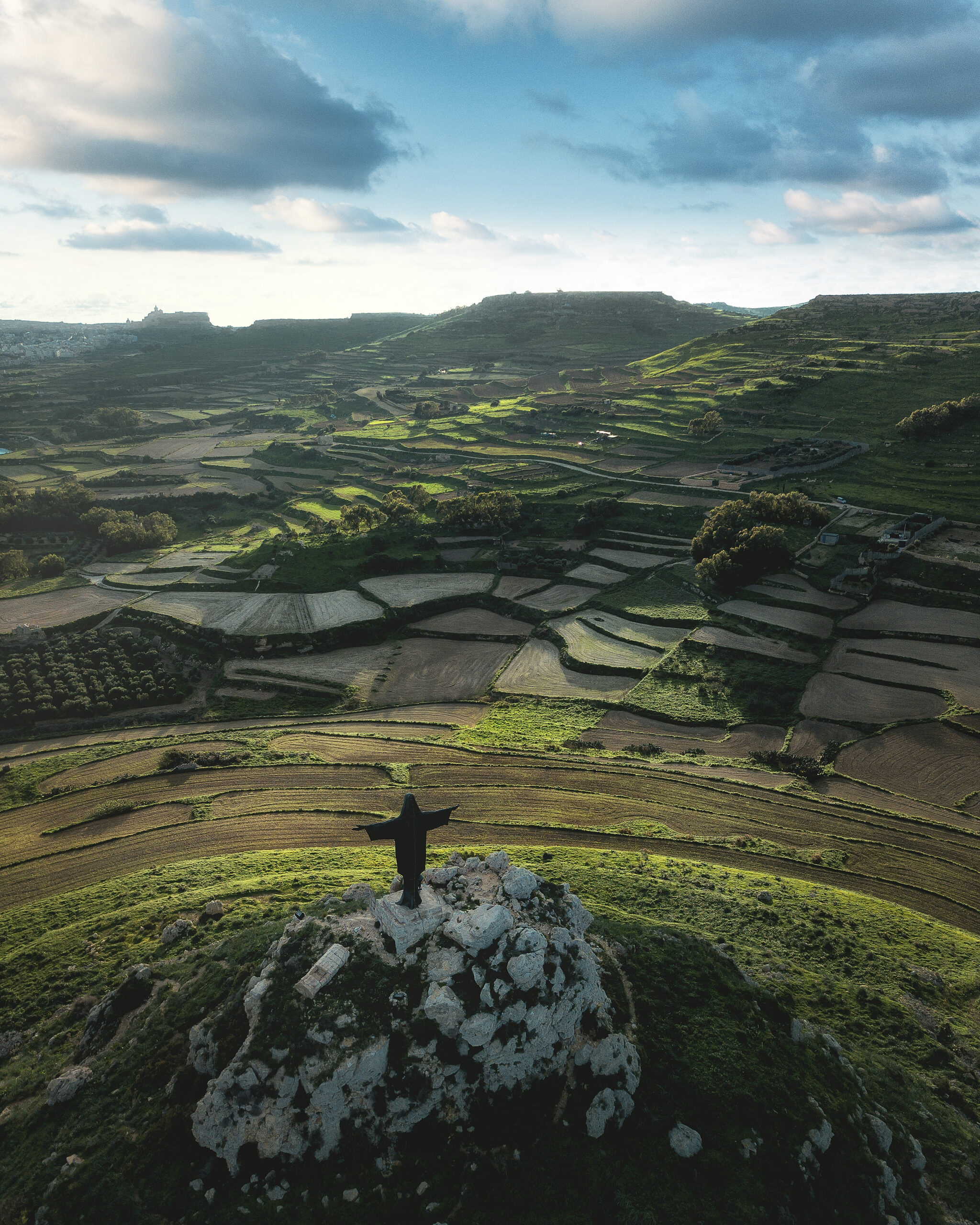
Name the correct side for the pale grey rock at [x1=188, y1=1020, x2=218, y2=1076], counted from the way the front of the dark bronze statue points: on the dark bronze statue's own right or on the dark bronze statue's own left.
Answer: on the dark bronze statue's own left

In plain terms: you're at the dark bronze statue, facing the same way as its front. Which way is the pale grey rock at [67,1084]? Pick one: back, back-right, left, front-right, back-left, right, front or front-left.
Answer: left

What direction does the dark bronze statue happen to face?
away from the camera

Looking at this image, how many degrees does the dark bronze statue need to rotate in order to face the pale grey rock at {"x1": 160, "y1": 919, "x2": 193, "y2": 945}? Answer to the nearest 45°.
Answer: approximately 45° to its left

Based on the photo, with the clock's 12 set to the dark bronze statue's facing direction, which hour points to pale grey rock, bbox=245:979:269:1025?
The pale grey rock is roughly at 8 o'clock from the dark bronze statue.

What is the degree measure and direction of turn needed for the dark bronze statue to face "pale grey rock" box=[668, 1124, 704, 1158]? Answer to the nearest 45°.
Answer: approximately 135° to its right

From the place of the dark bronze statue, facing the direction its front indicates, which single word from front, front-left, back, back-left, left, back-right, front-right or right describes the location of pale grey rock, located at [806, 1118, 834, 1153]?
back-right
